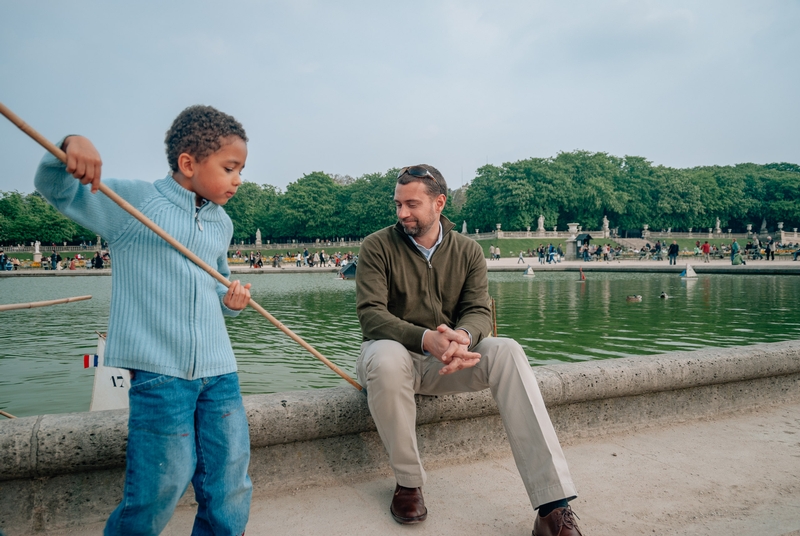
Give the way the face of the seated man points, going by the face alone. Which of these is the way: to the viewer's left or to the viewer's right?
to the viewer's left

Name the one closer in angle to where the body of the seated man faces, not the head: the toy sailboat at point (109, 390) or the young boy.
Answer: the young boy

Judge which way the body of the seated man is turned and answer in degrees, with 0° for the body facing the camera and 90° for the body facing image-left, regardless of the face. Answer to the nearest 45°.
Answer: approximately 0°

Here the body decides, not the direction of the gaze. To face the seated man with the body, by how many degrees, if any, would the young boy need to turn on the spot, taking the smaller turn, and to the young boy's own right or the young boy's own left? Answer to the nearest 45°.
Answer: approximately 45° to the young boy's own left

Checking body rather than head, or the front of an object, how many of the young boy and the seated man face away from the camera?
0

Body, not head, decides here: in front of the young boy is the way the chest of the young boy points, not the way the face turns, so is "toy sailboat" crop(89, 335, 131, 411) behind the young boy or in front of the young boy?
behind

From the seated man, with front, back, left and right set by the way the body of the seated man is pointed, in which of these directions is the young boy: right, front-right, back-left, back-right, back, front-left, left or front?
front-right

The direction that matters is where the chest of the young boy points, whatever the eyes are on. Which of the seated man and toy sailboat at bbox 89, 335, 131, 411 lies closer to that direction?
the seated man

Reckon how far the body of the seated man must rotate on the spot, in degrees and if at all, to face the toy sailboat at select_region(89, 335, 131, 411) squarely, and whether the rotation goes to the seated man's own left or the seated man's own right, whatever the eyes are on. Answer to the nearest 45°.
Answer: approximately 135° to the seated man's own right

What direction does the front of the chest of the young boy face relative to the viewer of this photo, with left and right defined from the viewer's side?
facing the viewer and to the right of the viewer
